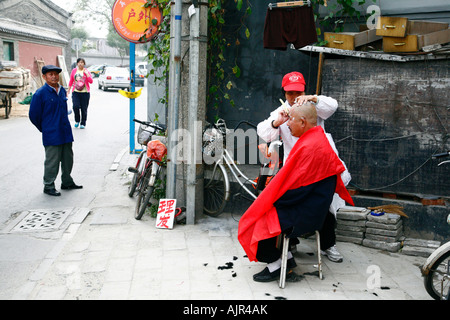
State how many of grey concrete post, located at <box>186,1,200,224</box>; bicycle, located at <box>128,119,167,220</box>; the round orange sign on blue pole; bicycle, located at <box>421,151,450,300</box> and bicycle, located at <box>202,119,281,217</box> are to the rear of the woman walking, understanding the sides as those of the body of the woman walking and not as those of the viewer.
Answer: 0

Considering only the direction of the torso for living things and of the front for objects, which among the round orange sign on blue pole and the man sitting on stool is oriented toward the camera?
the round orange sign on blue pole

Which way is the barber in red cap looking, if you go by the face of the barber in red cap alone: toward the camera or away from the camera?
toward the camera

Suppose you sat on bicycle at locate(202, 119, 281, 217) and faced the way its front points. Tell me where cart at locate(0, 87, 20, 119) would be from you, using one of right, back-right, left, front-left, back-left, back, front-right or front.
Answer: right

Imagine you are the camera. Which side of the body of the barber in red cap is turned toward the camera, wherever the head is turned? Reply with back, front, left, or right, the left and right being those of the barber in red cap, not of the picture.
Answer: front

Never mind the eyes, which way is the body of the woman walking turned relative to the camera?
toward the camera

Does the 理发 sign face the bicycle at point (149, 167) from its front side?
no

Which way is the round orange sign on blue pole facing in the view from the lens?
facing the viewer

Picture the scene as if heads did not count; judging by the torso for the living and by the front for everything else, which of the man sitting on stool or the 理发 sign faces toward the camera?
the 理发 sign

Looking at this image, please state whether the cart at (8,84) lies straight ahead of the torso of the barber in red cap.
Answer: no

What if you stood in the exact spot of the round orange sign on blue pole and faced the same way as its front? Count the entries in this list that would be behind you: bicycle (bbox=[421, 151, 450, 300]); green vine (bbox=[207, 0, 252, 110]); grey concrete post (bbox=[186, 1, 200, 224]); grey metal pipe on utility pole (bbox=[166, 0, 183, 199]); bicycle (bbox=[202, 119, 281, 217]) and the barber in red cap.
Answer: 0

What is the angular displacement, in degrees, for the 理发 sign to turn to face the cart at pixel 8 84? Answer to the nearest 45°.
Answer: approximately 135° to its right

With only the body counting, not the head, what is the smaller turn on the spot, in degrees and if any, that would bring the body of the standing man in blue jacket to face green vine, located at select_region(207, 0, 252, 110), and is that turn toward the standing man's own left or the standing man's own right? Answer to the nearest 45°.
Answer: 0° — they already face it

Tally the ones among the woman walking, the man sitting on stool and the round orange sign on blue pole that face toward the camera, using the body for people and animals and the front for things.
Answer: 2

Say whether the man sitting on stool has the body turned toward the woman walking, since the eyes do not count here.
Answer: no

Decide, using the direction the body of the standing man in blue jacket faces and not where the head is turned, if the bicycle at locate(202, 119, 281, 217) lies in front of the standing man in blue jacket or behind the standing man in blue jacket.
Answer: in front
